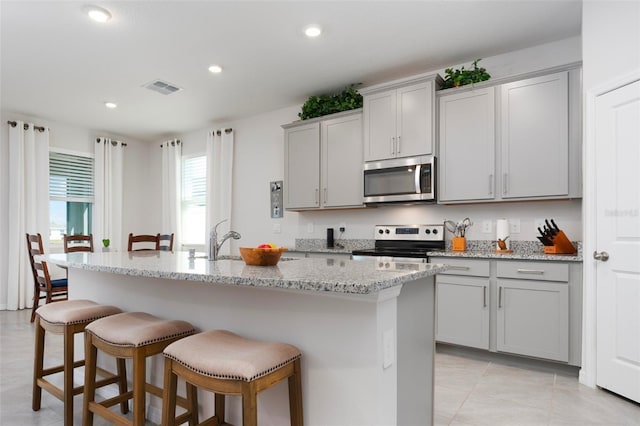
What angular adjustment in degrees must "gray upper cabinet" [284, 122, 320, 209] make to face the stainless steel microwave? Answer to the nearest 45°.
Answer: approximately 90° to its left

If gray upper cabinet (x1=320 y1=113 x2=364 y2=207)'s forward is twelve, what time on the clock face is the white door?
The white door is roughly at 9 o'clock from the gray upper cabinet.

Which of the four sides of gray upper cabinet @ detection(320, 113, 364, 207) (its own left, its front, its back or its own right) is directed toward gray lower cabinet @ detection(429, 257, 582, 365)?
left

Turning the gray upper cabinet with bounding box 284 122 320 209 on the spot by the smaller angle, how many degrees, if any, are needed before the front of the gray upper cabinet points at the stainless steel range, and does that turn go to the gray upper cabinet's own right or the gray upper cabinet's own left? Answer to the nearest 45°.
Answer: approximately 90° to the gray upper cabinet's own left

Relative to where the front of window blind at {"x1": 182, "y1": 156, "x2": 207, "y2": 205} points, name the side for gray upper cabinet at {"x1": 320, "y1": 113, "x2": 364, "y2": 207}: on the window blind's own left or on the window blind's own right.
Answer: on the window blind's own left

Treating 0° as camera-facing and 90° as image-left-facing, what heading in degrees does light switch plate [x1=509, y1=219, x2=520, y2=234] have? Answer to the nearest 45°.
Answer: approximately 0°
